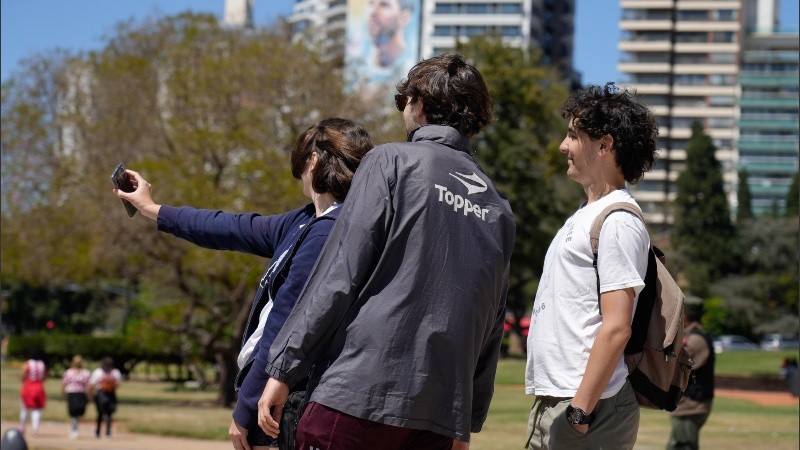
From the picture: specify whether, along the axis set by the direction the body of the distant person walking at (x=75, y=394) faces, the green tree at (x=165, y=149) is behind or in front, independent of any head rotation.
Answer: in front

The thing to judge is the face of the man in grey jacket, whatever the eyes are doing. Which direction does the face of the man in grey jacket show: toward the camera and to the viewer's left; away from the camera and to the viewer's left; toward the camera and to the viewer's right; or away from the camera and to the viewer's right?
away from the camera and to the viewer's left

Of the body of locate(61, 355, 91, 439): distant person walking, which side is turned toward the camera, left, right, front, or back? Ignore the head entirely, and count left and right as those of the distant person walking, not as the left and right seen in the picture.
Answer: back

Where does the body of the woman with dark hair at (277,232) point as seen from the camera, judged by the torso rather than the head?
to the viewer's left

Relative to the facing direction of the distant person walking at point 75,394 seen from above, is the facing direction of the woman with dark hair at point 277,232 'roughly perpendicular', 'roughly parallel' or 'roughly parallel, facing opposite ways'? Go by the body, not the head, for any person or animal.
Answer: roughly perpendicular

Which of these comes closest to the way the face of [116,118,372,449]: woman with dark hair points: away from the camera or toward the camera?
away from the camera

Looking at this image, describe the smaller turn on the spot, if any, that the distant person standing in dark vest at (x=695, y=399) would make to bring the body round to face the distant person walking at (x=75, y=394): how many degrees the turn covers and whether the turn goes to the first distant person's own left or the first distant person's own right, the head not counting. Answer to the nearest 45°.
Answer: approximately 45° to the first distant person's own right

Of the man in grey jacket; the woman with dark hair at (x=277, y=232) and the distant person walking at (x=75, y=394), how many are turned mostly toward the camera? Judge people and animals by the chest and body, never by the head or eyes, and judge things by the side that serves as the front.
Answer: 0

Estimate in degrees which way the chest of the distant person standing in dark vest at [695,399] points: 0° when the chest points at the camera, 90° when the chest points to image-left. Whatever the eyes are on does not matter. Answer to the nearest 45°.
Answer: approximately 90°

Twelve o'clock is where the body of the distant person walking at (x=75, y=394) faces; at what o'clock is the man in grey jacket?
The man in grey jacket is roughly at 6 o'clock from the distant person walking.

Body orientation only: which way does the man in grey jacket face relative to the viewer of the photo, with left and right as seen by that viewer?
facing away from the viewer and to the left of the viewer
